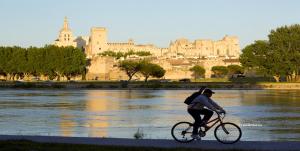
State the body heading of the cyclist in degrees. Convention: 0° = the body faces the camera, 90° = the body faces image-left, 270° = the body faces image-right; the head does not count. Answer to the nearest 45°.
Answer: approximately 270°

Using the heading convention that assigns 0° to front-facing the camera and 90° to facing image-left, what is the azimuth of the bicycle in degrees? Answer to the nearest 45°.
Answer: approximately 270°
